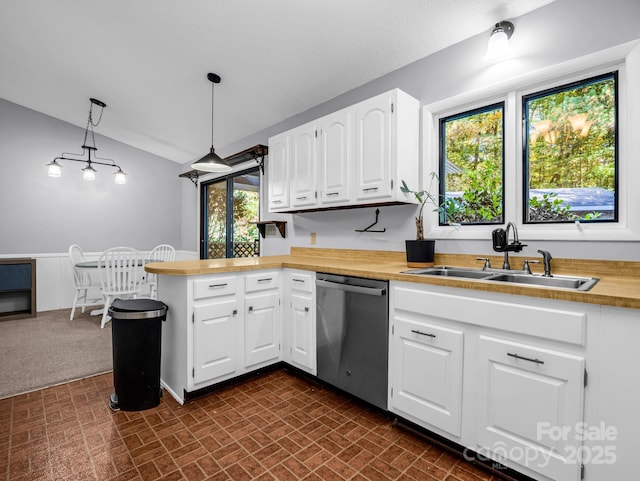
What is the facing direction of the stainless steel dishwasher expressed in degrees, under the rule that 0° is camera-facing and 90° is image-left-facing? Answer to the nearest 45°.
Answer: approximately 45°

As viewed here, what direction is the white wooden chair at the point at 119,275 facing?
away from the camera

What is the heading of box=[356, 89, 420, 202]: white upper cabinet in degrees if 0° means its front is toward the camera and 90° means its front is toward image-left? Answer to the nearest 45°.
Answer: approximately 45°

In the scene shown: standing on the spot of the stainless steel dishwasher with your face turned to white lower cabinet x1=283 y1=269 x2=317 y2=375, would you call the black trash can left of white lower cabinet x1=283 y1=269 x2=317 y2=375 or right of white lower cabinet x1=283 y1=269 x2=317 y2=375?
left

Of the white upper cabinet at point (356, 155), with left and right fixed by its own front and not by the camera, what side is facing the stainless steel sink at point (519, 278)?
left

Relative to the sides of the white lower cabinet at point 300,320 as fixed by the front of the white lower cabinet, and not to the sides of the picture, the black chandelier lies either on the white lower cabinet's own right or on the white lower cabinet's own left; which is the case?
on the white lower cabinet's own right

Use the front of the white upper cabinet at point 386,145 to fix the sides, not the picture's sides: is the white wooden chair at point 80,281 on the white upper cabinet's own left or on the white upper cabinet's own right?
on the white upper cabinet's own right

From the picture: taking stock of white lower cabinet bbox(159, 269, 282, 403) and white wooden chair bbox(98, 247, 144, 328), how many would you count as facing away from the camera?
1

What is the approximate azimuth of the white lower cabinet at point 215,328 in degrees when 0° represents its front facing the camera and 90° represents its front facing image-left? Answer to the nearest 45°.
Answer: approximately 315°

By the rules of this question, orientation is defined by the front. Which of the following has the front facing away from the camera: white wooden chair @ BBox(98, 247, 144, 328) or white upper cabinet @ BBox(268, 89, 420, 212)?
the white wooden chair
